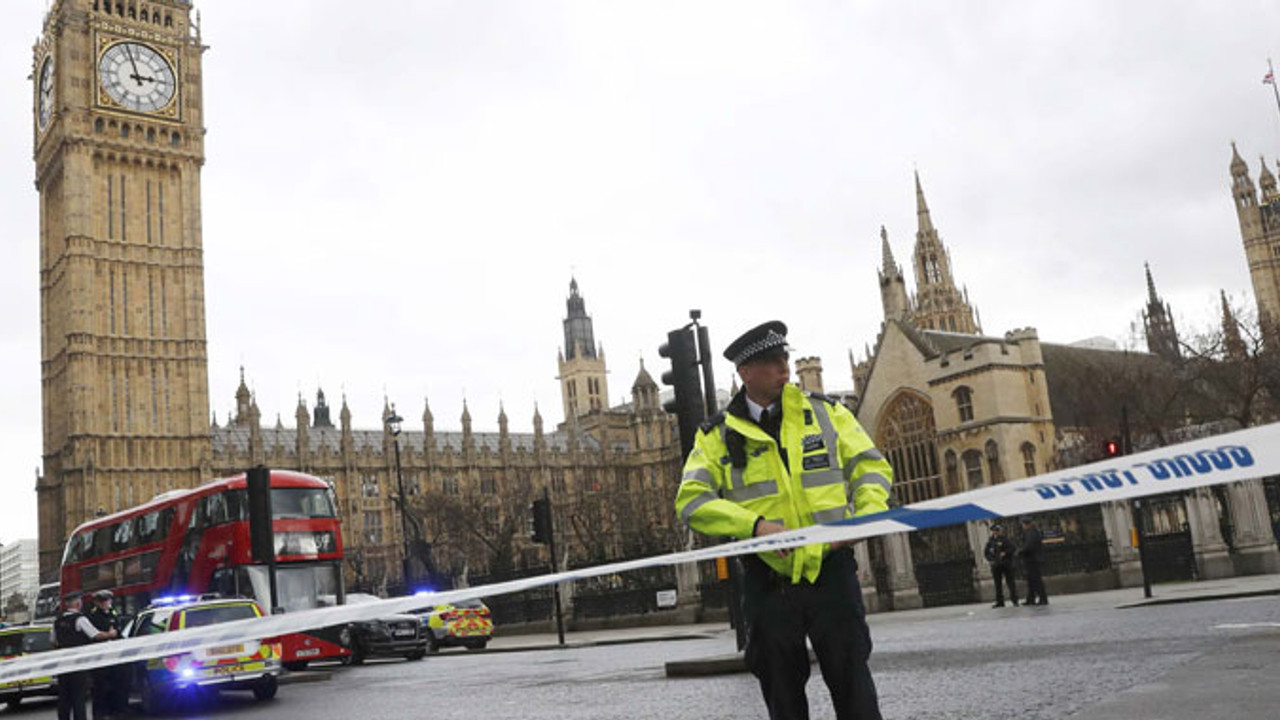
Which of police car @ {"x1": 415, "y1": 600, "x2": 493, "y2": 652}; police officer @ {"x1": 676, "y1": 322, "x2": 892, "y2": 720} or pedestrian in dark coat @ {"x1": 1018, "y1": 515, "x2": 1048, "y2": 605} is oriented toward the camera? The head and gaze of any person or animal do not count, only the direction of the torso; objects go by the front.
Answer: the police officer

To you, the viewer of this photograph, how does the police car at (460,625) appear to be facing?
facing away from the viewer and to the left of the viewer

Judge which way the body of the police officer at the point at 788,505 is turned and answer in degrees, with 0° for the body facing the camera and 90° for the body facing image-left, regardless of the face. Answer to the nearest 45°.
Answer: approximately 0°

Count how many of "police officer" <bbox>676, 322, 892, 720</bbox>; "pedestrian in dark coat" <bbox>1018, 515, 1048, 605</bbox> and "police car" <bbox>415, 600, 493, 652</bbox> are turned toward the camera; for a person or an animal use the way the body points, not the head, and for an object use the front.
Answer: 1

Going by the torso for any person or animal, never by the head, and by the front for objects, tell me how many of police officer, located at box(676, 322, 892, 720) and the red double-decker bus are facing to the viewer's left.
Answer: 0

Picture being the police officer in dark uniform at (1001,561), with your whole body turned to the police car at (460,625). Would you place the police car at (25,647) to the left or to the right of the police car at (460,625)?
left
